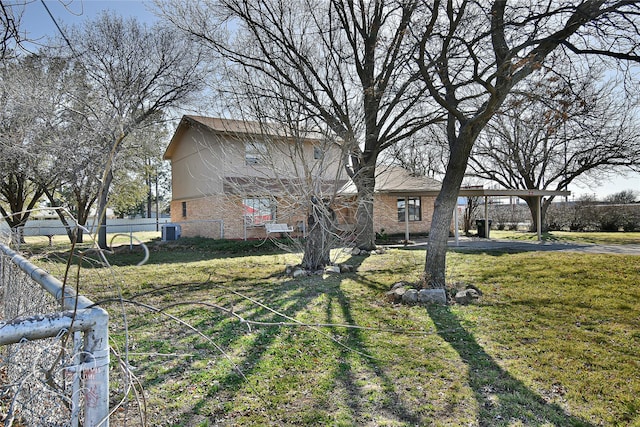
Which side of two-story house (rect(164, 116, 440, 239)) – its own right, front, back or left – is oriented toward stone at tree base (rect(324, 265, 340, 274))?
front

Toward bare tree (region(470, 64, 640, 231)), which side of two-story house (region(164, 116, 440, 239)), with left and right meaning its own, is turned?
left

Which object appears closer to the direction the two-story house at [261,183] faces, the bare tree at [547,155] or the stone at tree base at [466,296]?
the stone at tree base

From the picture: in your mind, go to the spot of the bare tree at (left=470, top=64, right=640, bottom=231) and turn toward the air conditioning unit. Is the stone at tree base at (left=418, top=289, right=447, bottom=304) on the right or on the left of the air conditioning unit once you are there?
left

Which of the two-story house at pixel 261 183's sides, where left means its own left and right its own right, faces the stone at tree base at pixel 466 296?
front

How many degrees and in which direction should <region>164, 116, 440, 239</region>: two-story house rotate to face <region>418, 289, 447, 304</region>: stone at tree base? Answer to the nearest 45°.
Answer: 0° — it already faces it

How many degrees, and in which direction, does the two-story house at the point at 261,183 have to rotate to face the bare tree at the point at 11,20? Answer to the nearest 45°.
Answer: approximately 45° to its right

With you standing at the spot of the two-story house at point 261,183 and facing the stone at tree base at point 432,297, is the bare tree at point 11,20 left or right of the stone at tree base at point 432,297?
right
